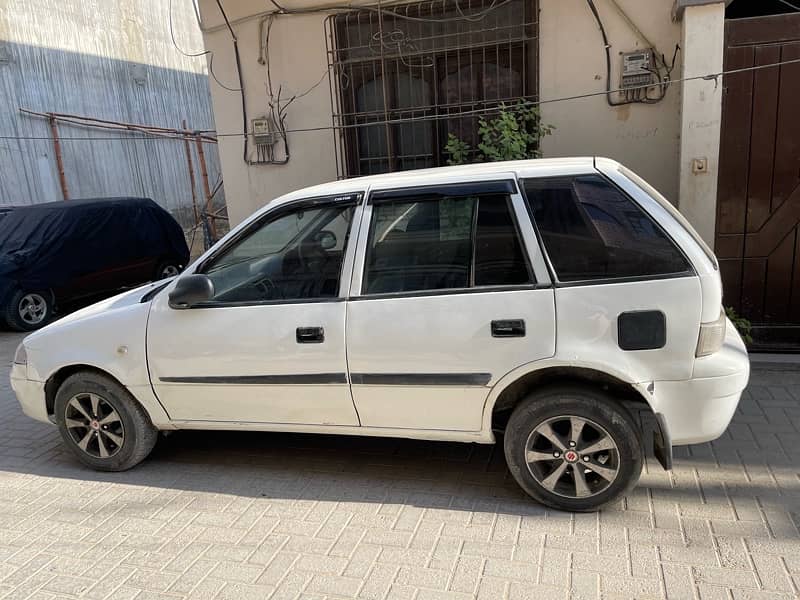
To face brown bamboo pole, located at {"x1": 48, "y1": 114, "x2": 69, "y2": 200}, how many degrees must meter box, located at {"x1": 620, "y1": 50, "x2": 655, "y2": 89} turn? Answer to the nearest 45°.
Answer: approximately 90° to its right

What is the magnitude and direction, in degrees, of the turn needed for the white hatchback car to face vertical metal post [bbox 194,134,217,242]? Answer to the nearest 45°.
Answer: approximately 90° to its right

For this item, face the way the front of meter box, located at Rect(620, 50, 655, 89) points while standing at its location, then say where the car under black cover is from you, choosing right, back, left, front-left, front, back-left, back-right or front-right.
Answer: right

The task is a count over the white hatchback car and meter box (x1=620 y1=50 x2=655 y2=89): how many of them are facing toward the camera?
1

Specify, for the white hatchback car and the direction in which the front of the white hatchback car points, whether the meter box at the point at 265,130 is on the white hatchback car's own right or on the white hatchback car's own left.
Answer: on the white hatchback car's own right

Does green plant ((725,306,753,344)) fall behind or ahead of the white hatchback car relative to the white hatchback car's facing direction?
behind

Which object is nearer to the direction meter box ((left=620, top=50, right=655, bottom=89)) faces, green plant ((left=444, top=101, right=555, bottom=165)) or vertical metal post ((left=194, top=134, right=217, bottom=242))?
the green plant

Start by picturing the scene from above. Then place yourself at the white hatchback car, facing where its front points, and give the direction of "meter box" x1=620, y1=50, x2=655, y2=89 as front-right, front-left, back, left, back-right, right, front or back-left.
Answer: back-right

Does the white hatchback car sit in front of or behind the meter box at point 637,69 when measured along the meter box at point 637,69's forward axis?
in front

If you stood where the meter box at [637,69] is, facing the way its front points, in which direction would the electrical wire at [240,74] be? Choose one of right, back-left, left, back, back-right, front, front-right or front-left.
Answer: right

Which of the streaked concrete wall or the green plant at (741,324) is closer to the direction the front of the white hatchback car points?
the streaked concrete wall

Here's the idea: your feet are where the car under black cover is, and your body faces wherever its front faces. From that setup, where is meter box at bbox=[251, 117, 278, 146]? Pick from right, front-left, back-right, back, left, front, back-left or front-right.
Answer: left

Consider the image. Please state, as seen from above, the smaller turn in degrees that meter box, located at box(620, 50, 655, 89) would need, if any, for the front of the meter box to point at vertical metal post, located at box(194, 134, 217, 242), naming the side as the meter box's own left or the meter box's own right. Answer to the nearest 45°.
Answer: approximately 135° to the meter box's own right

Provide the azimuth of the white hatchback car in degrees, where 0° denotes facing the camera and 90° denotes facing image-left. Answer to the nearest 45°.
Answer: approximately 90°
